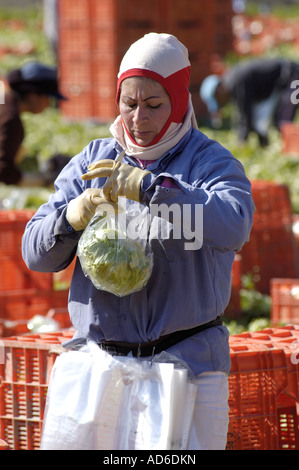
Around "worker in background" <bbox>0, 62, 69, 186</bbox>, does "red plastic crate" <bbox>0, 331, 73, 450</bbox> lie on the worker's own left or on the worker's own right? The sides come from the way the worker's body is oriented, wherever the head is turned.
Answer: on the worker's own right

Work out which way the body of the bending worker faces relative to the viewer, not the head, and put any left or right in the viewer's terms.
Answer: facing to the left of the viewer

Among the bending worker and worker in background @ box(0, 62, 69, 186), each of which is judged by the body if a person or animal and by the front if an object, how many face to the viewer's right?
1

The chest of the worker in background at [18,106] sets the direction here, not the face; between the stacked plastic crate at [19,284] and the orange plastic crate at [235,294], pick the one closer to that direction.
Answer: the orange plastic crate

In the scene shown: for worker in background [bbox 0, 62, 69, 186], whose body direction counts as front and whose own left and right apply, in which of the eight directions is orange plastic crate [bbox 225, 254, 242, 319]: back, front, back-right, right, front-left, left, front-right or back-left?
front-right

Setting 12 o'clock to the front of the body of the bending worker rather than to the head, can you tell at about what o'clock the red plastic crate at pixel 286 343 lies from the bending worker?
The red plastic crate is roughly at 9 o'clock from the bending worker.

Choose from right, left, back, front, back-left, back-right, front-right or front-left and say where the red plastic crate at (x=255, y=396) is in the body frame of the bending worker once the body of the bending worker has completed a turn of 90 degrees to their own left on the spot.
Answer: front

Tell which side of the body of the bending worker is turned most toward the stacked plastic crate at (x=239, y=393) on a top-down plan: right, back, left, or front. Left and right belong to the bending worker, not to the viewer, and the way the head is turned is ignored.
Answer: left

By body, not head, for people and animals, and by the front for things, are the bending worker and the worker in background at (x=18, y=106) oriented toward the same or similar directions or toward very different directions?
very different directions

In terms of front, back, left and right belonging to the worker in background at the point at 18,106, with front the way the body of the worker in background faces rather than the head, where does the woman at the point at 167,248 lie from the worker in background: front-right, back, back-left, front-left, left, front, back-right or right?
right

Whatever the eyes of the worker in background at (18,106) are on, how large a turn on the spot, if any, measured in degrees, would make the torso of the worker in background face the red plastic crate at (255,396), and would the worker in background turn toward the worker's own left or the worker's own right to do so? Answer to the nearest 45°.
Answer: approximately 90° to the worker's own right

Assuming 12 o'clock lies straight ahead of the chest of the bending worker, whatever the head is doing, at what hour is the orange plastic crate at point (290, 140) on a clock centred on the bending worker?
The orange plastic crate is roughly at 8 o'clock from the bending worker.

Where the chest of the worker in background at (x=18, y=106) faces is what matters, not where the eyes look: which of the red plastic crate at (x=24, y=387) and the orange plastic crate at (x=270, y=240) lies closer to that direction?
the orange plastic crate

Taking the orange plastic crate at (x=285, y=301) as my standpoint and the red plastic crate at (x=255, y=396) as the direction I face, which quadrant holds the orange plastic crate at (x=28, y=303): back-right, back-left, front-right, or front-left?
front-right

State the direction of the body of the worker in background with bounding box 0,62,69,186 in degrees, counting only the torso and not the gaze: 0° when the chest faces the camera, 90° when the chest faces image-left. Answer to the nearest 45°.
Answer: approximately 270°

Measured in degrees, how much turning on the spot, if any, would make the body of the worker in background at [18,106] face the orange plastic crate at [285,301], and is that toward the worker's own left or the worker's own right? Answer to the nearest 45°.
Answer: approximately 45° to the worker's own right
